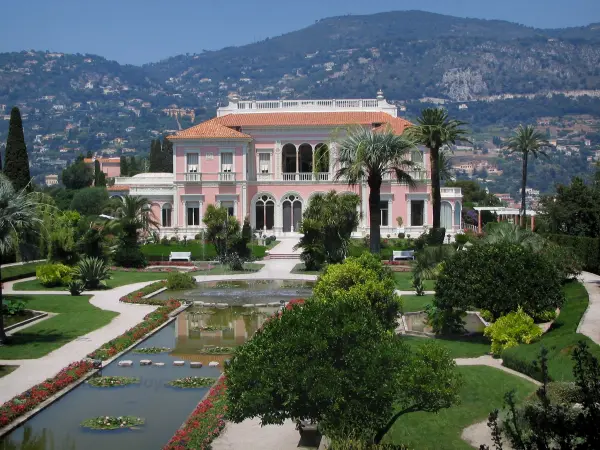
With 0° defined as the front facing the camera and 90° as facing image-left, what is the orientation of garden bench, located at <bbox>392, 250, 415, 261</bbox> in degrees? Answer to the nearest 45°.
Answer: approximately 0°

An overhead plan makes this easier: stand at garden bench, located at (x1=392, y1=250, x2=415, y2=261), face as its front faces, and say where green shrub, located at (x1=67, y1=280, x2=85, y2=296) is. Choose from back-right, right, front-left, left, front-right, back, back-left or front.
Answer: front-right

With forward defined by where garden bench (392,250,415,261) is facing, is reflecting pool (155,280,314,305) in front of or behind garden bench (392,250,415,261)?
in front

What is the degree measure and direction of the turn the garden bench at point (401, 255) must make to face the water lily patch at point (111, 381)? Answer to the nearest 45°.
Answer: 0° — it already faces it

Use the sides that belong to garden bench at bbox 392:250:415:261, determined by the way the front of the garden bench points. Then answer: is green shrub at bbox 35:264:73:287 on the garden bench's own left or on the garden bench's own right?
on the garden bench's own right

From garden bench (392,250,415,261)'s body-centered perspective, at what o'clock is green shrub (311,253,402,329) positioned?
The green shrub is roughly at 12 o'clock from the garden bench.

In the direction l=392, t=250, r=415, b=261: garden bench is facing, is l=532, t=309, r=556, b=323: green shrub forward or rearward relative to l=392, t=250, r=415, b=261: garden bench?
forward

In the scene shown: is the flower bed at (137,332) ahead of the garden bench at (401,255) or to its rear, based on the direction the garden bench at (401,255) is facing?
ahead

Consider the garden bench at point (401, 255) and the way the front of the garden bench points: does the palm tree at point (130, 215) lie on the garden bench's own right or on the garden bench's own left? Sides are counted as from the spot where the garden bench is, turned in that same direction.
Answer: on the garden bench's own right
